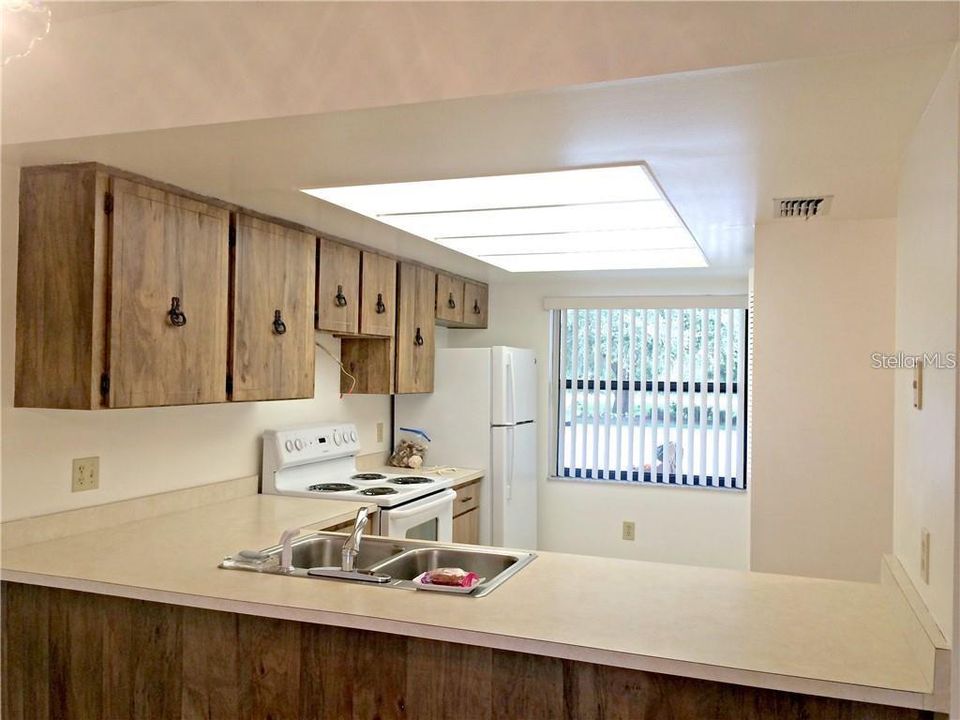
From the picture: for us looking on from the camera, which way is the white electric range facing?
facing the viewer and to the right of the viewer

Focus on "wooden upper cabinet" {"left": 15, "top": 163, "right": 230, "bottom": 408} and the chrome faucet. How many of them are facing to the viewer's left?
0

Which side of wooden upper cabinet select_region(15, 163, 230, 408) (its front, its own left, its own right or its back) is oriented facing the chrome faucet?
front

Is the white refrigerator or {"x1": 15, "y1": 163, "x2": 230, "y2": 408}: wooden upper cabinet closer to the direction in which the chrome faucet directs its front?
the white refrigerator

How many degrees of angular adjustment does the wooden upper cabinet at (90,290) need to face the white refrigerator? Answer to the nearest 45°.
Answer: approximately 90° to its left

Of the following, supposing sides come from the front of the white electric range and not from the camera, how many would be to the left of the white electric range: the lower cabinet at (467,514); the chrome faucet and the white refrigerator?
2

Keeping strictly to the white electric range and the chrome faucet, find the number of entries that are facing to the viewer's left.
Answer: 0

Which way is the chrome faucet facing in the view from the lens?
facing away from the viewer and to the right of the viewer

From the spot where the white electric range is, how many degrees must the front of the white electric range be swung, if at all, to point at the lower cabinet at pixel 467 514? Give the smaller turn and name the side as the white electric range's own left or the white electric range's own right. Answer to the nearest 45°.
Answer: approximately 90° to the white electric range's own left

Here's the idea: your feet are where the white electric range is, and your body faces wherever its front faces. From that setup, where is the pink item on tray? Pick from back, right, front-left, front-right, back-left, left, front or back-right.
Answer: front-right

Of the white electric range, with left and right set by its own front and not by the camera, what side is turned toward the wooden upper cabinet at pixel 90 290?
right

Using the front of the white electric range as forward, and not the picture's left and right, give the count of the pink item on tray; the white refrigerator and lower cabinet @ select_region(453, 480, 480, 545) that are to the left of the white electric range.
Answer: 2

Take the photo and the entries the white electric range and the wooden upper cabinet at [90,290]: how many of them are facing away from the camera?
0

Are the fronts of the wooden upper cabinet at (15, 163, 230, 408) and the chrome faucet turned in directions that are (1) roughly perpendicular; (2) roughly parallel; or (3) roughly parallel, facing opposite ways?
roughly perpendicular

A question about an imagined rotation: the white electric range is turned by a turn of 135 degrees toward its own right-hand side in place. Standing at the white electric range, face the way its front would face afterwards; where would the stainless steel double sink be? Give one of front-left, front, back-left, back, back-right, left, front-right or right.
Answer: left
